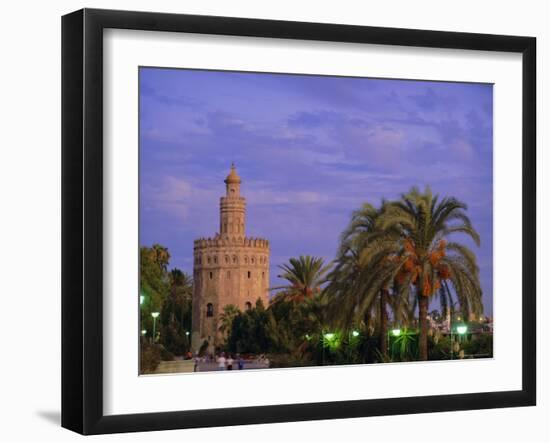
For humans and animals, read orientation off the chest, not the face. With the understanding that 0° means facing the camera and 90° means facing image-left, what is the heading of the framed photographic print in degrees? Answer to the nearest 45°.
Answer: approximately 315°
